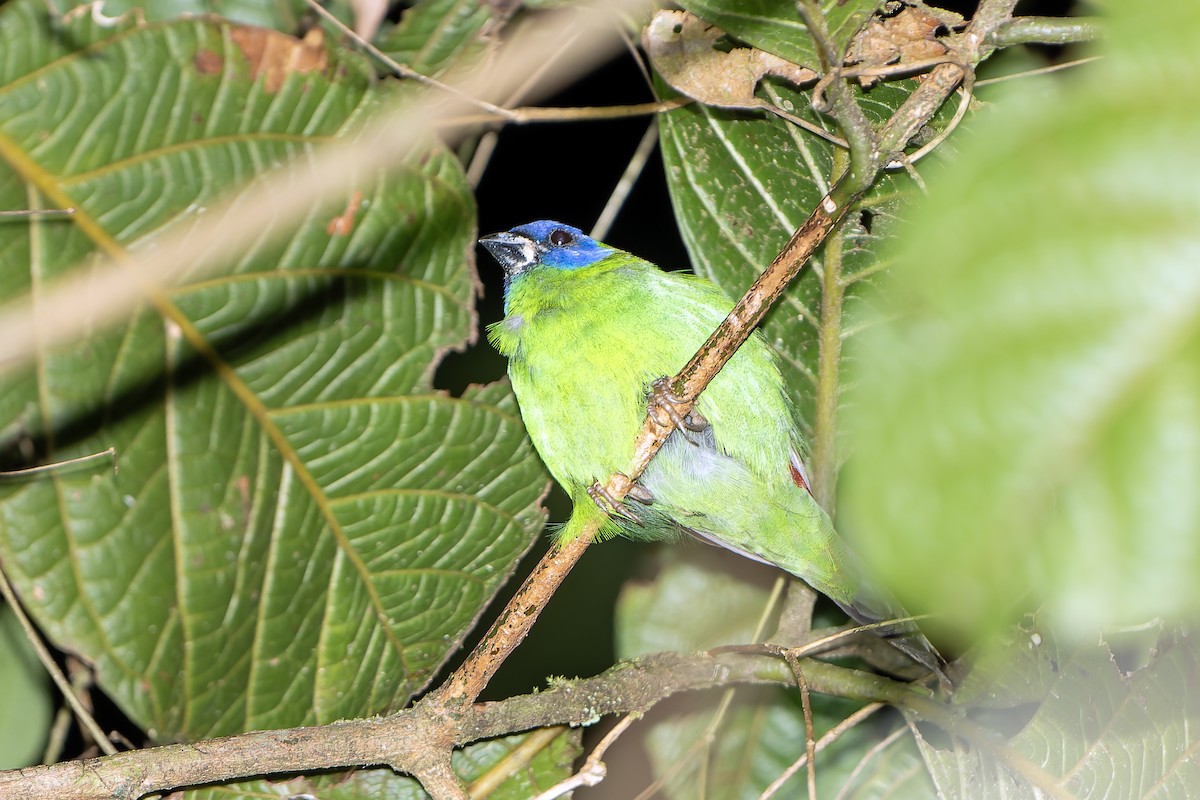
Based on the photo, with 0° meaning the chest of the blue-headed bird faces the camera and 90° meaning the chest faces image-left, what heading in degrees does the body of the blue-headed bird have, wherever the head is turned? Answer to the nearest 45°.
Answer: approximately 45°

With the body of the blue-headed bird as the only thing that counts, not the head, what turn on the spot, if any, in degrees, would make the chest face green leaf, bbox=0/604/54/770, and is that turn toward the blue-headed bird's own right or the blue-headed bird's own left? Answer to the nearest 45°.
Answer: approximately 45° to the blue-headed bird's own right

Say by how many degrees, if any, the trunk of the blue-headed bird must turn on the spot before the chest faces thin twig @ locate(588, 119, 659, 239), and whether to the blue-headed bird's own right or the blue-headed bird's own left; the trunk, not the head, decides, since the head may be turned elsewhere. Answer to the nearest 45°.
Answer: approximately 135° to the blue-headed bird's own right

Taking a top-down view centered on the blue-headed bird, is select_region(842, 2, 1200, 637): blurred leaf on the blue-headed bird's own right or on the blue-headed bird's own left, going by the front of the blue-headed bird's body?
on the blue-headed bird's own left

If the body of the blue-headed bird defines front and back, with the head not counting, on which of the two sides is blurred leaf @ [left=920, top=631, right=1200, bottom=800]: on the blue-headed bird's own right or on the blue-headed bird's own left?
on the blue-headed bird's own left
